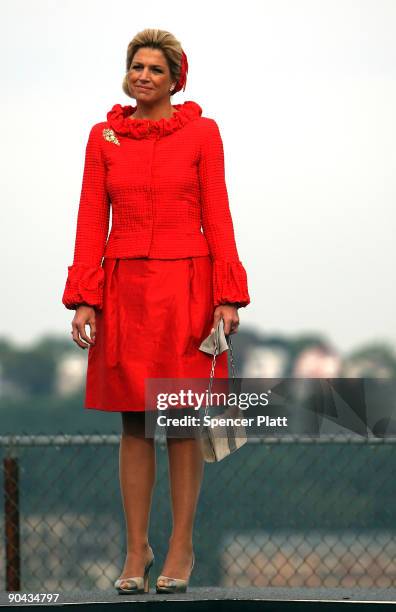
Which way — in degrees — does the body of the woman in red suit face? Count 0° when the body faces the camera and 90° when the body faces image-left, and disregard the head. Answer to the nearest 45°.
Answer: approximately 0°
